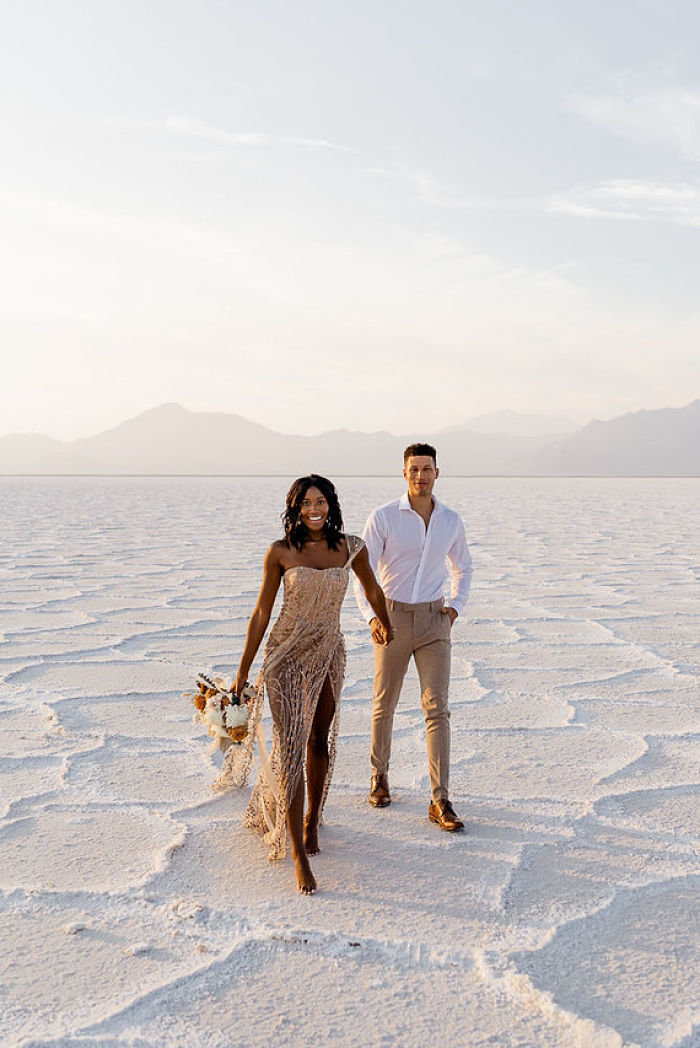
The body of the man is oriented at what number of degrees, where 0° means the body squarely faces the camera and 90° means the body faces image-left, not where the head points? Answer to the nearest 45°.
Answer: approximately 0°

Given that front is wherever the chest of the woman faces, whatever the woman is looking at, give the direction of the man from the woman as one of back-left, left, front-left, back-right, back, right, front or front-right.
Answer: back-left

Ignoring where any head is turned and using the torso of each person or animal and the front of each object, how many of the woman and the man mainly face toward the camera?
2

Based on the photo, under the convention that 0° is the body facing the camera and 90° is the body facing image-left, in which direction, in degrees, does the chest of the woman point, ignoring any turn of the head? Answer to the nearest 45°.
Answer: approximately 0°

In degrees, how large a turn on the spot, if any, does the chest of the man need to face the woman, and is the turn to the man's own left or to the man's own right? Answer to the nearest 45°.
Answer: approximately 45° to the man's own right
